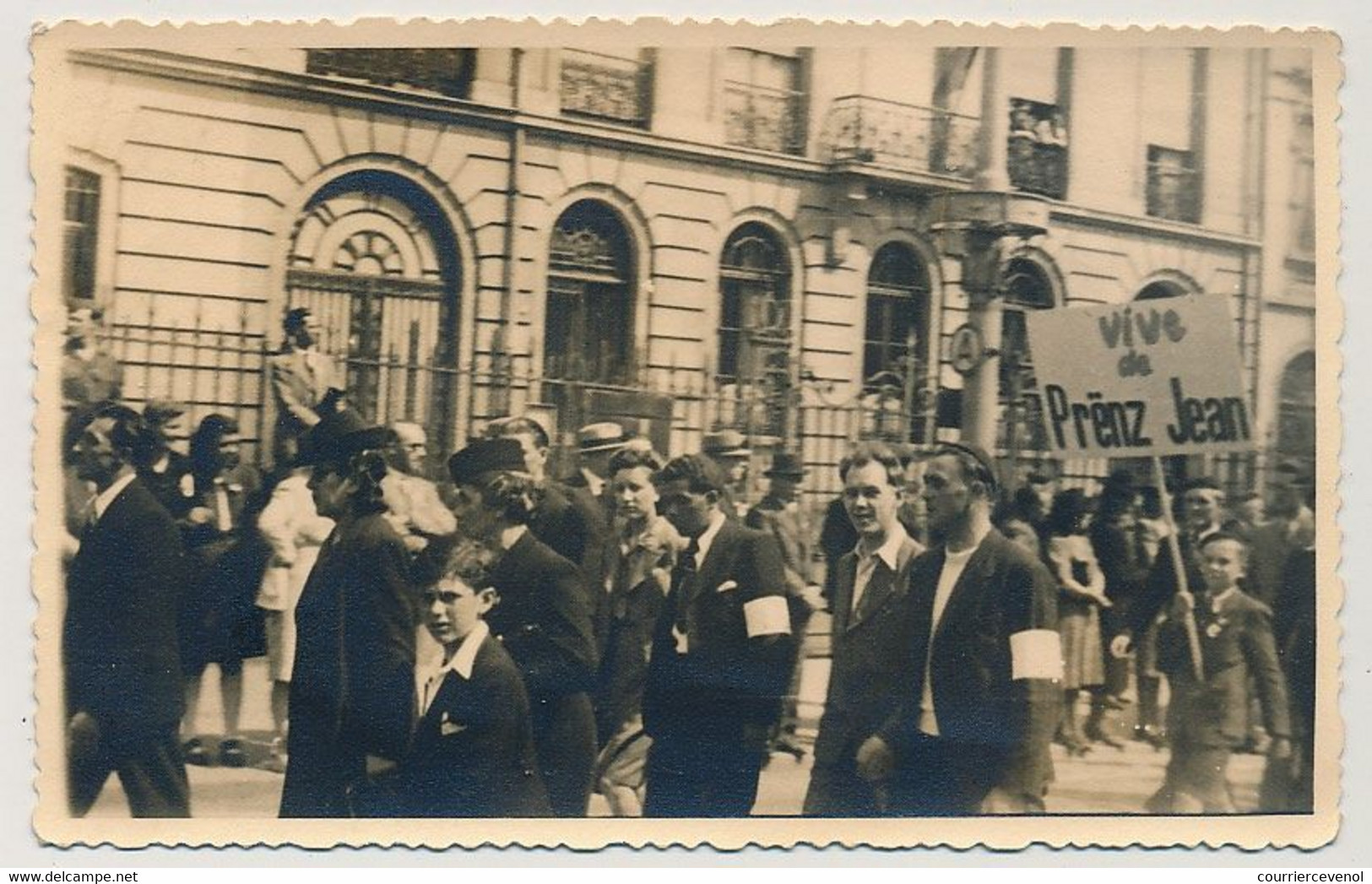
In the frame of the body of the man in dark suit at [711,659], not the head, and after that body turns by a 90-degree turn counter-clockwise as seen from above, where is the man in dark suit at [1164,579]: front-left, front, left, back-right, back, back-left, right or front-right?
front-left

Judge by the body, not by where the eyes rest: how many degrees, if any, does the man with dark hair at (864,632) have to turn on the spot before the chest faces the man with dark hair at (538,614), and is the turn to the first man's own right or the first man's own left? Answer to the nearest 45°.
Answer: approximately 45° to the first man's own right

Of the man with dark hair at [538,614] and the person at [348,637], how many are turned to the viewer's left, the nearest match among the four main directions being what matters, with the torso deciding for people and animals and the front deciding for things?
2

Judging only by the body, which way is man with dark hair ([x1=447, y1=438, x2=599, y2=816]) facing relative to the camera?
to the viewer's left

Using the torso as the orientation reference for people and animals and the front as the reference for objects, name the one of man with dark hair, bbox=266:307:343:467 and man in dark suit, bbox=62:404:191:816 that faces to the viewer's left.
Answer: the man in dark suit

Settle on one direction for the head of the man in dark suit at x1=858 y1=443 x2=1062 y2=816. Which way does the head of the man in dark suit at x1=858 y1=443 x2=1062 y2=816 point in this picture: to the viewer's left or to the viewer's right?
to the viewer's left

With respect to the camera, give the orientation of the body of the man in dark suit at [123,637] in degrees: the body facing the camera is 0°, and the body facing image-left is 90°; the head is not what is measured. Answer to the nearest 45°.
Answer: approximately 90°

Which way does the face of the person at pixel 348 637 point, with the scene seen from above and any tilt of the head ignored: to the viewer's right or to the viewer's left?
to the viewer's left
